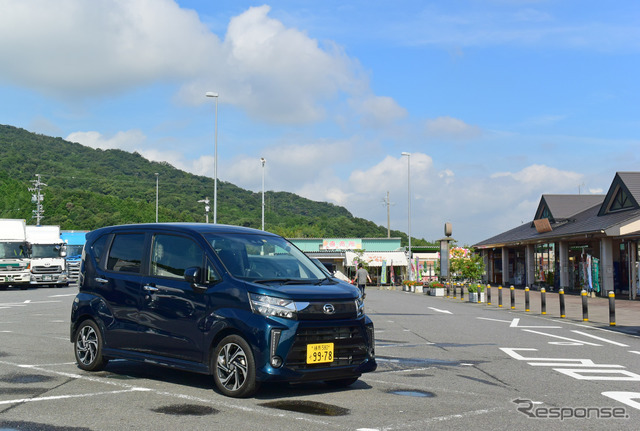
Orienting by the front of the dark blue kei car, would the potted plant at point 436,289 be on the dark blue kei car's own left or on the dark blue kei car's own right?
on the dark blue kei car's own left

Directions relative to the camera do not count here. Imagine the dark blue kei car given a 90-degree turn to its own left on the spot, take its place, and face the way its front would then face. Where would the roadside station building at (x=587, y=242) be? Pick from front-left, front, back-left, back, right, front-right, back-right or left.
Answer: front

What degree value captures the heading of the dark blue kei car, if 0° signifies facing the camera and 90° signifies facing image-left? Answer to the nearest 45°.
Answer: approximately 315°
